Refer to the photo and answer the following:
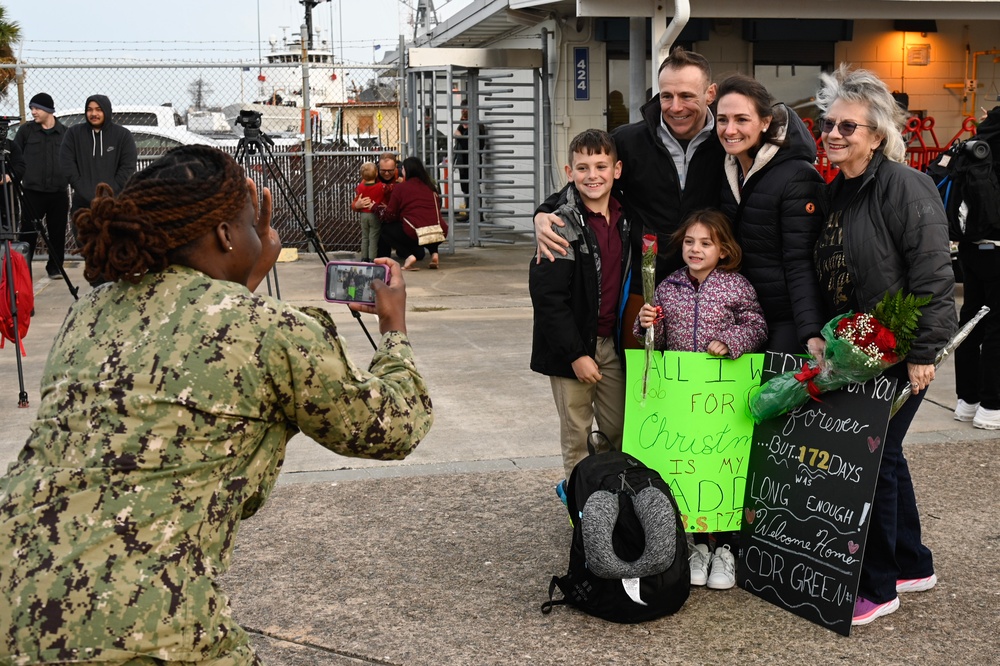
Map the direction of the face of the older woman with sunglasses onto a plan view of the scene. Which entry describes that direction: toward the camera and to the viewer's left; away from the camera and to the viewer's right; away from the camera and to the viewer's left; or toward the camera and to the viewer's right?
toward the camera and to the viewer's left

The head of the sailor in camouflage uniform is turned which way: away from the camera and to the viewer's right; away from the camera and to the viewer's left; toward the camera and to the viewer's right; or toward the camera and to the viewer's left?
away from the camera and to the viewer's right

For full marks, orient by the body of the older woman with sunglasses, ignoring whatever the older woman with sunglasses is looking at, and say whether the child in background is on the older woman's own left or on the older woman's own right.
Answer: on the older woman's own right

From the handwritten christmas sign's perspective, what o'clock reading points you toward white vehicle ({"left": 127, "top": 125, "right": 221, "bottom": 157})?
The white vehicle is roughly at 5 o'clock from the handwritten christmas sign.

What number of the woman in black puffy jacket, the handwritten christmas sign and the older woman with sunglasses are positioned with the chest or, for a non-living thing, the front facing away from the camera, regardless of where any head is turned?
0

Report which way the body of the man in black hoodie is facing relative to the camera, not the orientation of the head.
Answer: toward the camera

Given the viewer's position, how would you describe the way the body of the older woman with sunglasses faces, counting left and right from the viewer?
facing the viewer and to the left of the viewer

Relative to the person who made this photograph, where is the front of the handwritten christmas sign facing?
facing the viewer

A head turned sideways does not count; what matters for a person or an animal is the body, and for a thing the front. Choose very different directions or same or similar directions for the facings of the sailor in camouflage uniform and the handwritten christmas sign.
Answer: very different directions

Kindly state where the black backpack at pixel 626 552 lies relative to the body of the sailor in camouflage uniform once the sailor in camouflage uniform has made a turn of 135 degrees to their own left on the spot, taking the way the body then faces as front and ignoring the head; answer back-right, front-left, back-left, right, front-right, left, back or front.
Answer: back-right

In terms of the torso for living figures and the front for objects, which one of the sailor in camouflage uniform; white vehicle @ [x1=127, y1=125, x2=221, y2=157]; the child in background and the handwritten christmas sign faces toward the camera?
the handwritten christmas sign

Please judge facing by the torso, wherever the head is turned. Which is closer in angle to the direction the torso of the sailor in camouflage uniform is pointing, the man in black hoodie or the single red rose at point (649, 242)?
the single red rose

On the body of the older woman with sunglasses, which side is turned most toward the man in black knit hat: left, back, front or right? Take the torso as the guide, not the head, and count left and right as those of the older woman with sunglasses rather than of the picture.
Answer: right
